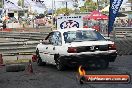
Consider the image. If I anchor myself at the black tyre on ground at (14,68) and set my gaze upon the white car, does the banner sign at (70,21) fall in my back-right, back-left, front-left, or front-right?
front-left

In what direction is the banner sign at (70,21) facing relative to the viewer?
toward the camera

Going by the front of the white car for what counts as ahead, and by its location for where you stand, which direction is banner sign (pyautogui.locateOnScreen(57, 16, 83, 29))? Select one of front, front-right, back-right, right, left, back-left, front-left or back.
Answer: front-right

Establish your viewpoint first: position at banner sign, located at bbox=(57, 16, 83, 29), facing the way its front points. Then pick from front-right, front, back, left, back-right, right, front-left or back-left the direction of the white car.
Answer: front

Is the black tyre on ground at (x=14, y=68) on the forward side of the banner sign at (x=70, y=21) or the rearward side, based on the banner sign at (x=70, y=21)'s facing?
on the forward side

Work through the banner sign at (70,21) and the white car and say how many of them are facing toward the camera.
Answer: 1

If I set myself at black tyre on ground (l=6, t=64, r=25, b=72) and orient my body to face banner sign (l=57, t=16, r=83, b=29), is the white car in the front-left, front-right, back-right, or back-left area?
front-right

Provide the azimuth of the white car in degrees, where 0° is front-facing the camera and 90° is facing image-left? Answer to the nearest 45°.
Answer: approximately 135°

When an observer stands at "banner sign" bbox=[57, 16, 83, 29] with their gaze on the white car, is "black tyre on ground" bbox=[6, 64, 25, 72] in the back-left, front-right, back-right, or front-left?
front-right
